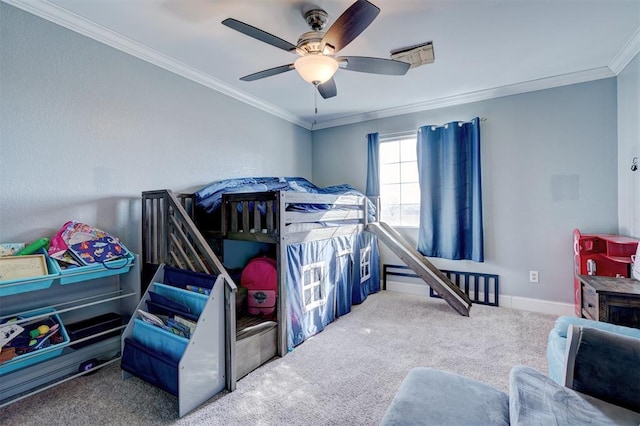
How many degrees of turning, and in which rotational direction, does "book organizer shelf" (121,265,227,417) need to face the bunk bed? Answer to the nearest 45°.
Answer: approximately 180°

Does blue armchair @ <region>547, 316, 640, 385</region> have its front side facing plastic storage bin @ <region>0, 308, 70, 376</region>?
yes

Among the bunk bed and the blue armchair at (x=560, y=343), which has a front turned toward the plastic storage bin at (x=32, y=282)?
the blue armchair

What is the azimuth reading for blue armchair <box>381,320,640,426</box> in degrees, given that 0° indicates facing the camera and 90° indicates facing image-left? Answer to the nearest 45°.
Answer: approximately 45°

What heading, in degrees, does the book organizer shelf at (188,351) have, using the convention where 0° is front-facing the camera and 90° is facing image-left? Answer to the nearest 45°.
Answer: approximately 45°

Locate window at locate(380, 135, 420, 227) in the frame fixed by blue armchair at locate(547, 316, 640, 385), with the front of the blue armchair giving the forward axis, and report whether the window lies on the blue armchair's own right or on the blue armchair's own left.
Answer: on the blue armchair's own right

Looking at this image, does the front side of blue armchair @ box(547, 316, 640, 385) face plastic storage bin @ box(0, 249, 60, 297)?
yes

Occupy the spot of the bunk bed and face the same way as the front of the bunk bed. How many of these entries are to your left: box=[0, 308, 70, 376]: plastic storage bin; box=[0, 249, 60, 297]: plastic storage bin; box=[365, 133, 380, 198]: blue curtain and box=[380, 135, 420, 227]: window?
2

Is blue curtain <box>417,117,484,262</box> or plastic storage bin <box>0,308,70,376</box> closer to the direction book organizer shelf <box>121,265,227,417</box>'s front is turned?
the plastic storage bin
